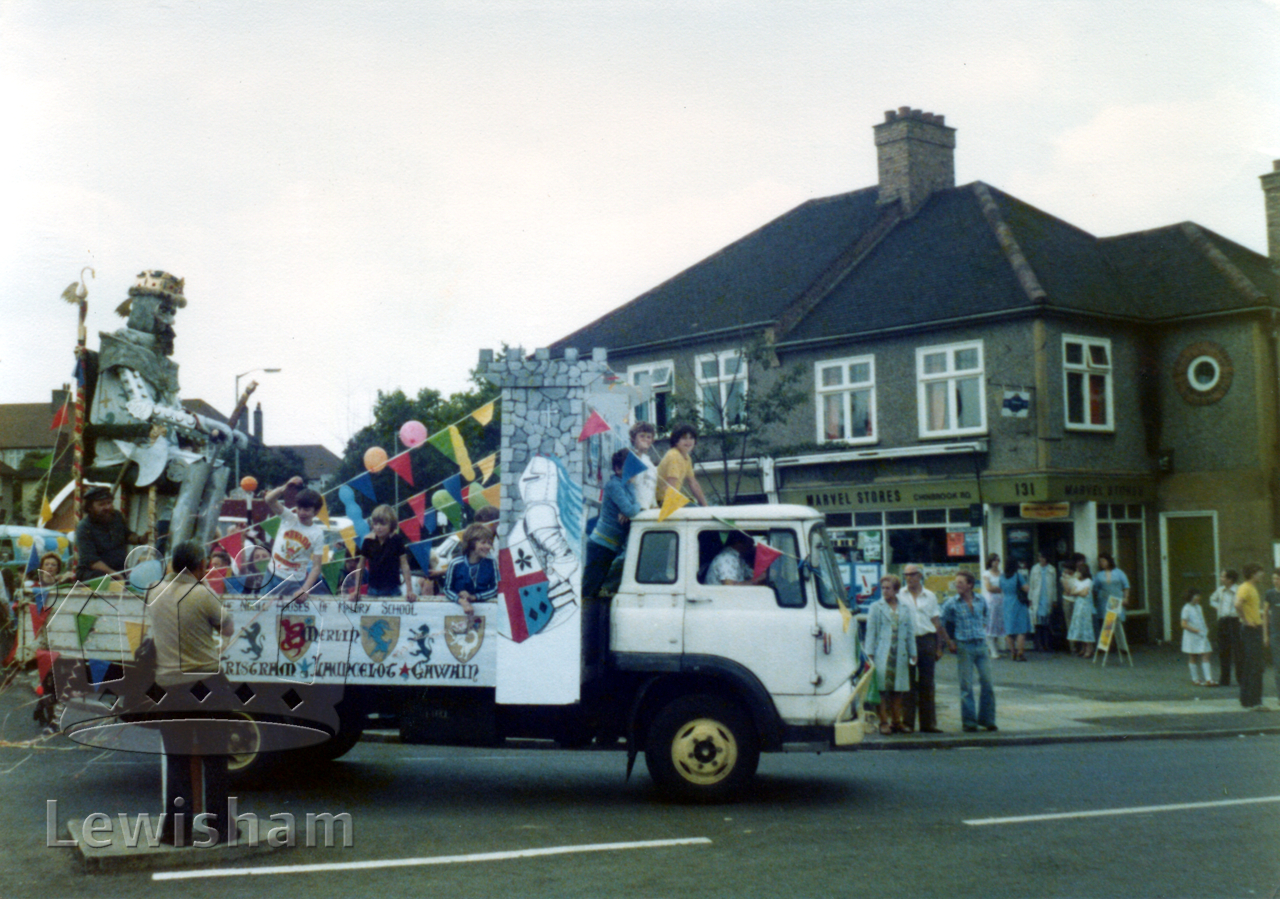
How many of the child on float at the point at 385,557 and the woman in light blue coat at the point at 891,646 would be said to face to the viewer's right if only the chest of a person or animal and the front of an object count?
0

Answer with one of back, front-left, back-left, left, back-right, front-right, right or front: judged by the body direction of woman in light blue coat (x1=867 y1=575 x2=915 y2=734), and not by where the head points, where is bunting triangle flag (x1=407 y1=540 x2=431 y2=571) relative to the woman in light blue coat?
front-right

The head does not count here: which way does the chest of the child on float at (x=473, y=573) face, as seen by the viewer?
toward the camera

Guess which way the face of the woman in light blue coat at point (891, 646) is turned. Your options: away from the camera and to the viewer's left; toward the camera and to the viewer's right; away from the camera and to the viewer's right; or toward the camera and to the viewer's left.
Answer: toward the camera and to the viewer's left

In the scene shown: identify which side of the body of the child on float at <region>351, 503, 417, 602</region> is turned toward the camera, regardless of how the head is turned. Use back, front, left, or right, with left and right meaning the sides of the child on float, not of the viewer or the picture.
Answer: front

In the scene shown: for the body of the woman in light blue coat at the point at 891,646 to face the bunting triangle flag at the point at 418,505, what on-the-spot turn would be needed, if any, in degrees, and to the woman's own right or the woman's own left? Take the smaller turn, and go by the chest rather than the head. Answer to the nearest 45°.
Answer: approximately 45° to the woman's own right

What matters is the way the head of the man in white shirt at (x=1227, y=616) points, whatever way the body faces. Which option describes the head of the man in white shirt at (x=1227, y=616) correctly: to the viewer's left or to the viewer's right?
to the viewer's left

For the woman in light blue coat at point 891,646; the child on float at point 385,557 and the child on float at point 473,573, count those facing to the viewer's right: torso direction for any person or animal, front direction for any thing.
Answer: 0

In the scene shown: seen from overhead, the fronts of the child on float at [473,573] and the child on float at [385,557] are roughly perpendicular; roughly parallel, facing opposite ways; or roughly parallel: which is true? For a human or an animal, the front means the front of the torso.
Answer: roughly parallel

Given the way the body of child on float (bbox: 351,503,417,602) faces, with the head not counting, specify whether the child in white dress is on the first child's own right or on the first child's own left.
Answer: on the first child's own left

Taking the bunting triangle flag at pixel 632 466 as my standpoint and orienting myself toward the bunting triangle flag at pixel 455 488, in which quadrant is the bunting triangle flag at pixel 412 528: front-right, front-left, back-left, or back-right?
front-left

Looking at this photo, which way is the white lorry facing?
to the viewer's right

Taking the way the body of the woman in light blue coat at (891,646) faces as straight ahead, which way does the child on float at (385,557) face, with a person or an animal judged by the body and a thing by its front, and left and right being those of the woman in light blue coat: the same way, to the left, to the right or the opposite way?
the same way

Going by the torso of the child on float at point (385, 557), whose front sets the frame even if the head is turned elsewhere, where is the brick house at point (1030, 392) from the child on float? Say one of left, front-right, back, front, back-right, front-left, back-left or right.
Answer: back-left

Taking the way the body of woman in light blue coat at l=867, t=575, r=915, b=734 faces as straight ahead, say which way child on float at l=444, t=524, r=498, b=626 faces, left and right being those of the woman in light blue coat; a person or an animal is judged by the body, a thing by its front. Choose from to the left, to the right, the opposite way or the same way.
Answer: the same way
